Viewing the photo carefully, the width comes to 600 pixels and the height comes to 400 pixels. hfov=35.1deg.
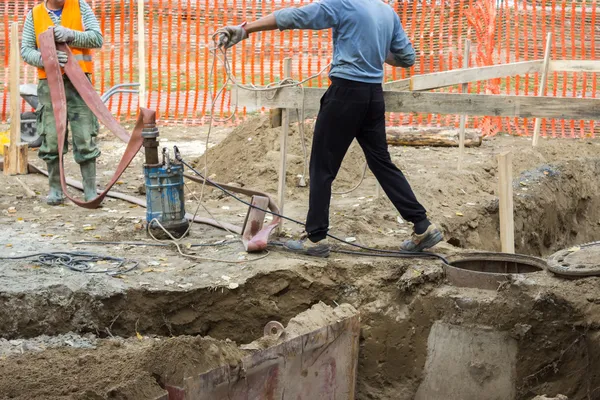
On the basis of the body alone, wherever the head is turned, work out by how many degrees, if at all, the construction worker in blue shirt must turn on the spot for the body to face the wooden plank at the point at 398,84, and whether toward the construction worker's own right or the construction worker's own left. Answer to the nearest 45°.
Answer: approximately 45° to the construction worker's own right

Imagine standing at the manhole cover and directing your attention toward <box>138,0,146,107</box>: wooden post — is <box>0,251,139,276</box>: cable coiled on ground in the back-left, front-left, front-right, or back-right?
front-left

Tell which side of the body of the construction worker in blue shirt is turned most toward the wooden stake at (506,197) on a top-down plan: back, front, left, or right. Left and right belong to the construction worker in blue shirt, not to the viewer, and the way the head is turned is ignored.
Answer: right

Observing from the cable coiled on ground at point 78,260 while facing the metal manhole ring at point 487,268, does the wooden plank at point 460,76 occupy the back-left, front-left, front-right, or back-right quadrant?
front-left

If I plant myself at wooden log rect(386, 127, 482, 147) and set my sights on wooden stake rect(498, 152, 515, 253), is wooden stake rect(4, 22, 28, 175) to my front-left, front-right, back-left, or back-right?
front-right

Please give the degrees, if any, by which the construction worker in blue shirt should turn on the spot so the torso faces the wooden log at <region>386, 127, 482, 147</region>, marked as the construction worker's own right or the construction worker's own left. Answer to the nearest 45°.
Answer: approximately 45° to the construction worker's own right

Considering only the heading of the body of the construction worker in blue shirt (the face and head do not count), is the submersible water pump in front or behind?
in front

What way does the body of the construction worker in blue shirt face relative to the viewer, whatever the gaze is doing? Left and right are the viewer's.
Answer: facing away from the viewer and to the left of the viewer

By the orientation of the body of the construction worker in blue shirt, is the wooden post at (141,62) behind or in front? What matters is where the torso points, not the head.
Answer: in front

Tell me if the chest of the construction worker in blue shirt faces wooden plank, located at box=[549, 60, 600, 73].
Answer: no

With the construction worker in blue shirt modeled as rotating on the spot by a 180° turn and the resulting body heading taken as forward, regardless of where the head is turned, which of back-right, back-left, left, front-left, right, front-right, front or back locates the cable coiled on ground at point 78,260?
back-right

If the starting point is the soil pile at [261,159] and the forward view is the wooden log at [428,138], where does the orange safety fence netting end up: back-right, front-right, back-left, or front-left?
front-left

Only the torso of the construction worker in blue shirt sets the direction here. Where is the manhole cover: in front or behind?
behind

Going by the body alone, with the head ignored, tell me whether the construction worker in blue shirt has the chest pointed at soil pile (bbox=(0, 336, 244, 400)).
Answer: no

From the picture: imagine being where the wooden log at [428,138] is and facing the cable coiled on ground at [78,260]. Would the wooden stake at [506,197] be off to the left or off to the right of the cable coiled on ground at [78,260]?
left

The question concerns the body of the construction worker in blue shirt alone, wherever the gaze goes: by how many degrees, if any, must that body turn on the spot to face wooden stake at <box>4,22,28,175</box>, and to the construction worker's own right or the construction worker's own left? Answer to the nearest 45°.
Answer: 0° — they already face it
